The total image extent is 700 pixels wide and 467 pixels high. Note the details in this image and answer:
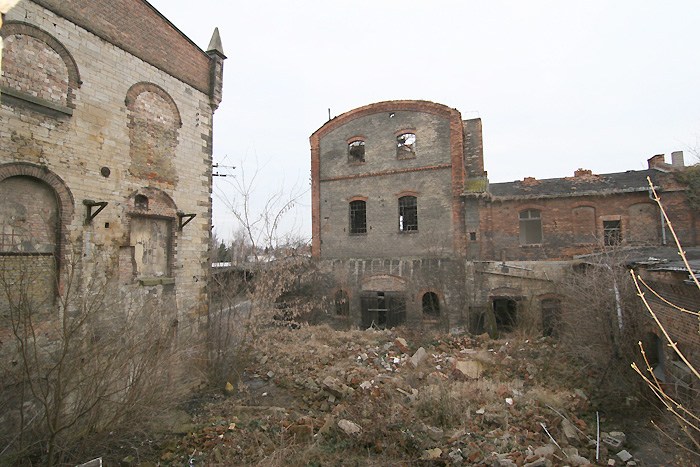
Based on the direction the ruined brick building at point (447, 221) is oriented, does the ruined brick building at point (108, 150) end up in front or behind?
in front

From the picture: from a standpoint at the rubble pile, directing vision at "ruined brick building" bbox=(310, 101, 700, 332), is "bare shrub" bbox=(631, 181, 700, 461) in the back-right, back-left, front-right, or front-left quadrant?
back-right

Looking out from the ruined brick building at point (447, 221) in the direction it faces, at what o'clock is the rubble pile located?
The rubble pile is roughly at 12 o'clock from the ruined brick building.

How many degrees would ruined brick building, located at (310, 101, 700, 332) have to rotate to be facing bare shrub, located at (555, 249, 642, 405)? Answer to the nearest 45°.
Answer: approximately 45° to its left

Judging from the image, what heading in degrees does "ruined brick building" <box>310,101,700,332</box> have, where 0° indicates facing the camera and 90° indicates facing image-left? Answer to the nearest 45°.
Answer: approximately 0°

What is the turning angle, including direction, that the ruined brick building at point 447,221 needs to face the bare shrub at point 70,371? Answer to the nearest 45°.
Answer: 0° — it already faces it

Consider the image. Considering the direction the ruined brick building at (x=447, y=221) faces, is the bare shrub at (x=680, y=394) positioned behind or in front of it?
in front
